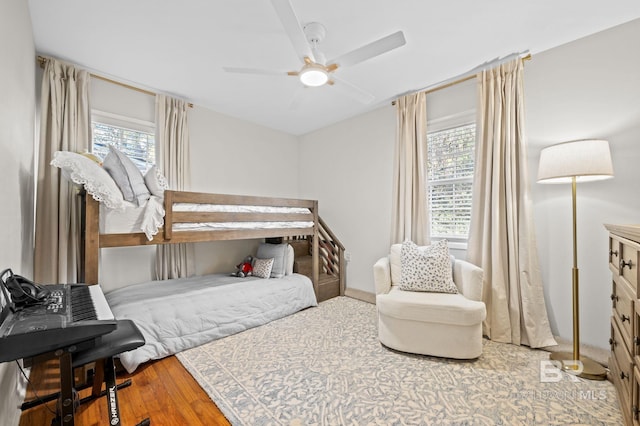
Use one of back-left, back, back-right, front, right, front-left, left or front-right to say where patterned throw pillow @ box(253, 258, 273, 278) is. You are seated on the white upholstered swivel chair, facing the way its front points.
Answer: right

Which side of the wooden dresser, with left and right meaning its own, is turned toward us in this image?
left

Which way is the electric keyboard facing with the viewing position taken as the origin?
facing to the right of the viewer

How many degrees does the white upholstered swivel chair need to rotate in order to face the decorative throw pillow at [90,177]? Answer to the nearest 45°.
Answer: approximately 45° to its right

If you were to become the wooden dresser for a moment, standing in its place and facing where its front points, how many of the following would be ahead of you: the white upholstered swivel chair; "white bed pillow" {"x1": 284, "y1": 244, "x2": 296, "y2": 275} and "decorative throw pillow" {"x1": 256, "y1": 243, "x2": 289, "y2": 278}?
3

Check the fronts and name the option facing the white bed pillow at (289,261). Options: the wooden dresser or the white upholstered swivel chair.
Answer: the wooden dresser

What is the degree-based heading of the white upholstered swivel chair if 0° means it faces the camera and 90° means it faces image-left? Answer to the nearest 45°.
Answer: approximately 0°

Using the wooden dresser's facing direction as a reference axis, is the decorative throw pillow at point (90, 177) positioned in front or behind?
in front

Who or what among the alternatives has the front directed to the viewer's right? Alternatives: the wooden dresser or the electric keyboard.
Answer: the electric keyboard

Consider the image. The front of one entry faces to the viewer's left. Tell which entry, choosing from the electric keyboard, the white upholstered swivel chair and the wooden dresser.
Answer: the wooden dresser
